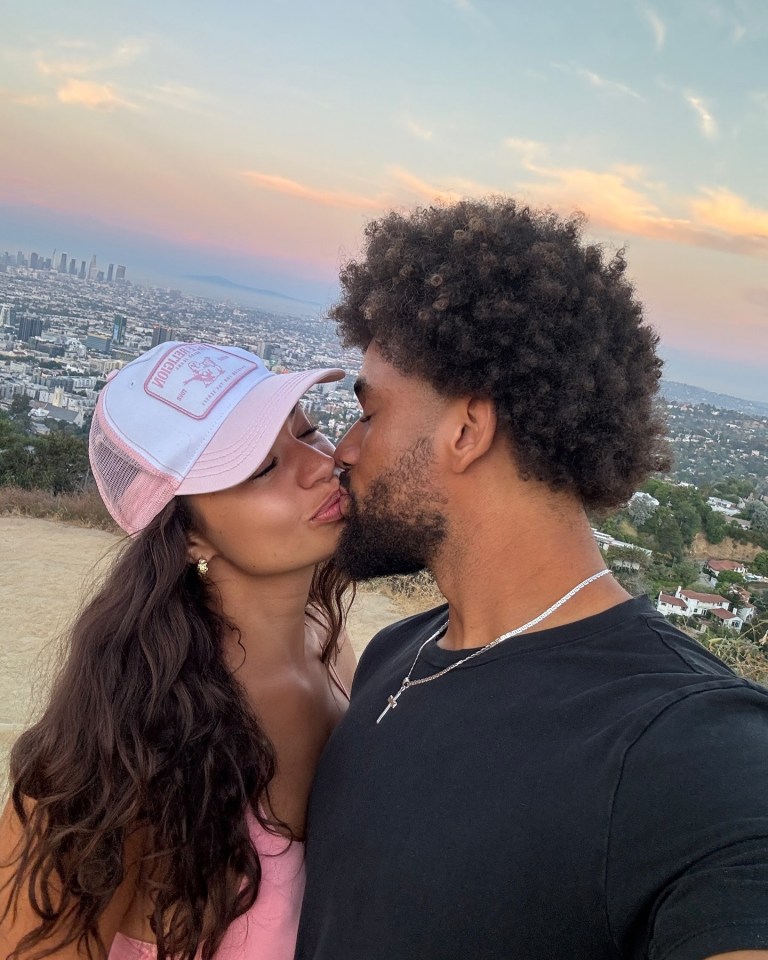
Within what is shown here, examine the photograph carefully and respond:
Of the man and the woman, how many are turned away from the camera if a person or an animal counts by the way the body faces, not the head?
0

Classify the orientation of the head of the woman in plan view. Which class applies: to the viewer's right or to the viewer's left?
to the viewer's right

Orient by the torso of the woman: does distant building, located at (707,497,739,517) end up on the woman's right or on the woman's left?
on the woman's left

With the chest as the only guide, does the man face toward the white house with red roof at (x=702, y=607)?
no

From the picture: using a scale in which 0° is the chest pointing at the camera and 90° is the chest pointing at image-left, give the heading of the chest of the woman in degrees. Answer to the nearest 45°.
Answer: approximately 315°

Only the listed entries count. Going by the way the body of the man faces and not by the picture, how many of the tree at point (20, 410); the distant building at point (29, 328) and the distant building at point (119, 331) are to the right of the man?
3

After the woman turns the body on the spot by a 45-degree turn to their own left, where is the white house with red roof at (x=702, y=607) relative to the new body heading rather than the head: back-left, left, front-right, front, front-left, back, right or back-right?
front-left

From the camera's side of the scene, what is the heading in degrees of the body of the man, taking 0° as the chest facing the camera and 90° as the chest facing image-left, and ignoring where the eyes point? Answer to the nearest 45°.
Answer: approximately 45°

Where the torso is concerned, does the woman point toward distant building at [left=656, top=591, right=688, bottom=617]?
no

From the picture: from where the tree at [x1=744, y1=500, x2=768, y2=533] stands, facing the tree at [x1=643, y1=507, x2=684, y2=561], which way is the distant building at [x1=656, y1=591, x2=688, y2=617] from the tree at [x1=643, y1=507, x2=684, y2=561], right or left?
left

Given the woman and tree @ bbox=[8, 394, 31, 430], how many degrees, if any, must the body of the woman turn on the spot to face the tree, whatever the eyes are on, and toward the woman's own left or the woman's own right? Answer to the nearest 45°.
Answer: approximately 135° to the woman's own left

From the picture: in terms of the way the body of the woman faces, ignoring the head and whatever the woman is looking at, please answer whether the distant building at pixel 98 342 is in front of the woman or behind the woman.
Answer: behind

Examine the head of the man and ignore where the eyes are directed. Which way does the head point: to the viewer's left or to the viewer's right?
to the viewer's left

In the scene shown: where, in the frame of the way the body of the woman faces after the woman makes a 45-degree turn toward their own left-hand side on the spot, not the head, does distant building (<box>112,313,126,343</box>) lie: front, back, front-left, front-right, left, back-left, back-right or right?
left

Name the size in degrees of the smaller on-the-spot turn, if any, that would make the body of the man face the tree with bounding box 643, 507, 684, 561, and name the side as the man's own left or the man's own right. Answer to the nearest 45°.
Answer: approximately 135° to the man's own right

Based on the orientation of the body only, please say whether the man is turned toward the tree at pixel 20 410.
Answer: no

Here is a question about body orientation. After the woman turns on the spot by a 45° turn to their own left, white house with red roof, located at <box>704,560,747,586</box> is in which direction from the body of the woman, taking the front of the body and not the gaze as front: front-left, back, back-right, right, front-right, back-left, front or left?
front-left
